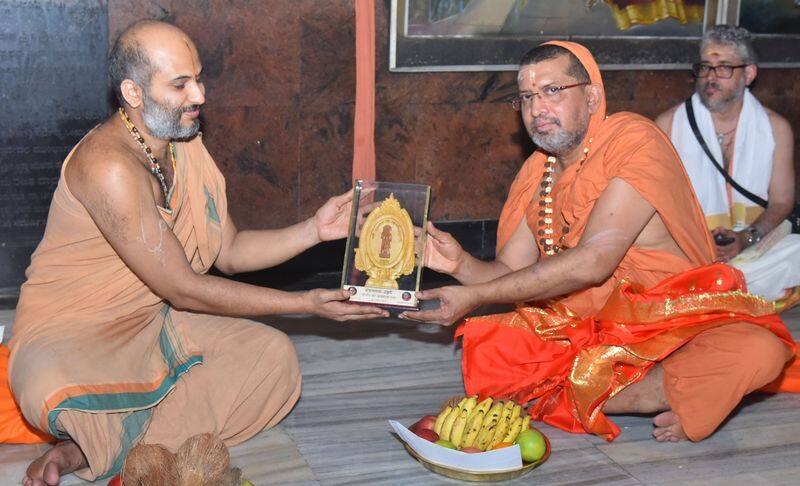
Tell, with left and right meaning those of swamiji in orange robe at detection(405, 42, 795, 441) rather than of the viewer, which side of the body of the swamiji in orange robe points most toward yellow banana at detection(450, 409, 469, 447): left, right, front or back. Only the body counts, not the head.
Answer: front

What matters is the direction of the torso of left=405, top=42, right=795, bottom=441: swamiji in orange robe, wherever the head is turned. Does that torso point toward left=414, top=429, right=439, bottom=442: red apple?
yes

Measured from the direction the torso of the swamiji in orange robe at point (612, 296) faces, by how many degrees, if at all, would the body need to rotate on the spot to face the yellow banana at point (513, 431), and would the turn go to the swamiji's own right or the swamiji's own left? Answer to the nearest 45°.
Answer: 0° — they already face it

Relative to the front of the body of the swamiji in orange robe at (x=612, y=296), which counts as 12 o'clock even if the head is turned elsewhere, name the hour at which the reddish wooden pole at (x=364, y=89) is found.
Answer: The reddish wooden pole is roughly at 3 o'clock from the swamiji in orange robe.

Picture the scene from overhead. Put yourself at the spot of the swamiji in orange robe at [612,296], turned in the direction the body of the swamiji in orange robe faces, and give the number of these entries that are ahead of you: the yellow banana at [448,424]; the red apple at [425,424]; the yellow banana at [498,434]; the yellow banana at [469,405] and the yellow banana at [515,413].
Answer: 5

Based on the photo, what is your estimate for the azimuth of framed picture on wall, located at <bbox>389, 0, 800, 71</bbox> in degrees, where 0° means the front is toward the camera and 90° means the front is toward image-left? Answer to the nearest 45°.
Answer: approximately 0°

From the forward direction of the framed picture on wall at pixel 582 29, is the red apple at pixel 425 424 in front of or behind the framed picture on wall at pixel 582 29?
in front

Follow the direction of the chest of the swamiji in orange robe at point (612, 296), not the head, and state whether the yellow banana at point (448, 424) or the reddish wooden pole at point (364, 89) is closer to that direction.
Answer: the yellow banana

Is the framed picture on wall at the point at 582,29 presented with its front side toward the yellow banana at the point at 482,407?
yes

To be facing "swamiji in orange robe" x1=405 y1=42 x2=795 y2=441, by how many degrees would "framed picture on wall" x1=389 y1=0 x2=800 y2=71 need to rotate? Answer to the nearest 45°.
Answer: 0° — it already faces them

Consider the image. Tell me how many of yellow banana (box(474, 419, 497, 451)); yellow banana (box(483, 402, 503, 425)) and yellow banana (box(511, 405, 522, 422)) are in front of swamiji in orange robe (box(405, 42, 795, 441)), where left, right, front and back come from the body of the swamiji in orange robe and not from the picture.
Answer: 3

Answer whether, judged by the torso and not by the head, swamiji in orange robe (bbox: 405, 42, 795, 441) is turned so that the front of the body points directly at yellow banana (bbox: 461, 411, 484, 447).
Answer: yes

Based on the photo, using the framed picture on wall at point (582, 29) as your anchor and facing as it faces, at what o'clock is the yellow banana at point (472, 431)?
The yellow banana is roughly at 12 o'clock from the framed picture on wall.

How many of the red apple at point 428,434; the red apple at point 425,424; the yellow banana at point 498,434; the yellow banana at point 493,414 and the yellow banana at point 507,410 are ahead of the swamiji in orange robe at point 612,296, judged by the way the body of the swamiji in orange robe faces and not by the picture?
5

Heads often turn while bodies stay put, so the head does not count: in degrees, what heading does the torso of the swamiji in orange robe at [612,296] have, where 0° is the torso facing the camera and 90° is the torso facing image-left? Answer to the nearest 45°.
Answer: approximately 45°

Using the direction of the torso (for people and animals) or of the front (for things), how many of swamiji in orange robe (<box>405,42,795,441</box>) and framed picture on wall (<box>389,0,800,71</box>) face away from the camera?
0
